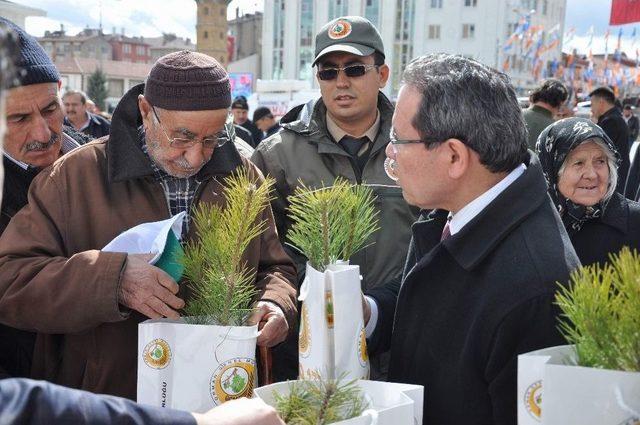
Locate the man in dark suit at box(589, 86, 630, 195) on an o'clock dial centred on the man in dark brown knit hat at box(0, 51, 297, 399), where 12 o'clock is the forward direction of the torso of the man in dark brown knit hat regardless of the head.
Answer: The man in dark suit is roughly at 9 o'clock from the man in dark brown knit hat.

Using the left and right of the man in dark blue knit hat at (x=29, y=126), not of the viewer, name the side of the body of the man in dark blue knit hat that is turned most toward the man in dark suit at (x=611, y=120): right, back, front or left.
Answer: left

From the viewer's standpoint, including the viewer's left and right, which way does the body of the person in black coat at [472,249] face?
facing to the left of the viewer

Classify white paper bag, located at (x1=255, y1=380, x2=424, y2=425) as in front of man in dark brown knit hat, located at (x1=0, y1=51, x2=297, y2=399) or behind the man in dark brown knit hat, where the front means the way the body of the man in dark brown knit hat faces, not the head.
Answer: in front

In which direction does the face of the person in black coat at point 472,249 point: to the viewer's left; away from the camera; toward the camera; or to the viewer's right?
to the viewer's left

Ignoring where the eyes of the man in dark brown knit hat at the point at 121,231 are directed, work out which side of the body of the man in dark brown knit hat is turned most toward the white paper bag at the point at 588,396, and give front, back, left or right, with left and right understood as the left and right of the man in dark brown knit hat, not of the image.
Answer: front

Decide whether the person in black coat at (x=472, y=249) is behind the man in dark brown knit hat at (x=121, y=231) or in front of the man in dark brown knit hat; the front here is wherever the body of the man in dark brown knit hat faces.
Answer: in front

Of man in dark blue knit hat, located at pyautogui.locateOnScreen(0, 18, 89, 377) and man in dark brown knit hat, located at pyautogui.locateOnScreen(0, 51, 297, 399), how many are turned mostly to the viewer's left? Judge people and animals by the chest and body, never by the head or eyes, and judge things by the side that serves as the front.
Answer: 0

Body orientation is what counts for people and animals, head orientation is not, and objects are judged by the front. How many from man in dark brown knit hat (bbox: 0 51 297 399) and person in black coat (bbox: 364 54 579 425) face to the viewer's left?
1

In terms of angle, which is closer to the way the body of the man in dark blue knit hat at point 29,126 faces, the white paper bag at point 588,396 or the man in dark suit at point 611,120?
the white paper bag

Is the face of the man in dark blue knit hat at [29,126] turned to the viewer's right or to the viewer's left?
to the viewer's right

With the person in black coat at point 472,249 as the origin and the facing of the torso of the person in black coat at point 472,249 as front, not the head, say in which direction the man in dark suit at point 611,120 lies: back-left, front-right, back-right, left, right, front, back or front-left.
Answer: right

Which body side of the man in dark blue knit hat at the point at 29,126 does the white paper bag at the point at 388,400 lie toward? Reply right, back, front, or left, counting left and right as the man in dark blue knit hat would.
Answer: front

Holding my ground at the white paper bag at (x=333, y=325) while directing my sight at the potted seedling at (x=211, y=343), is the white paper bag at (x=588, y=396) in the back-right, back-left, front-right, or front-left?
back-left
